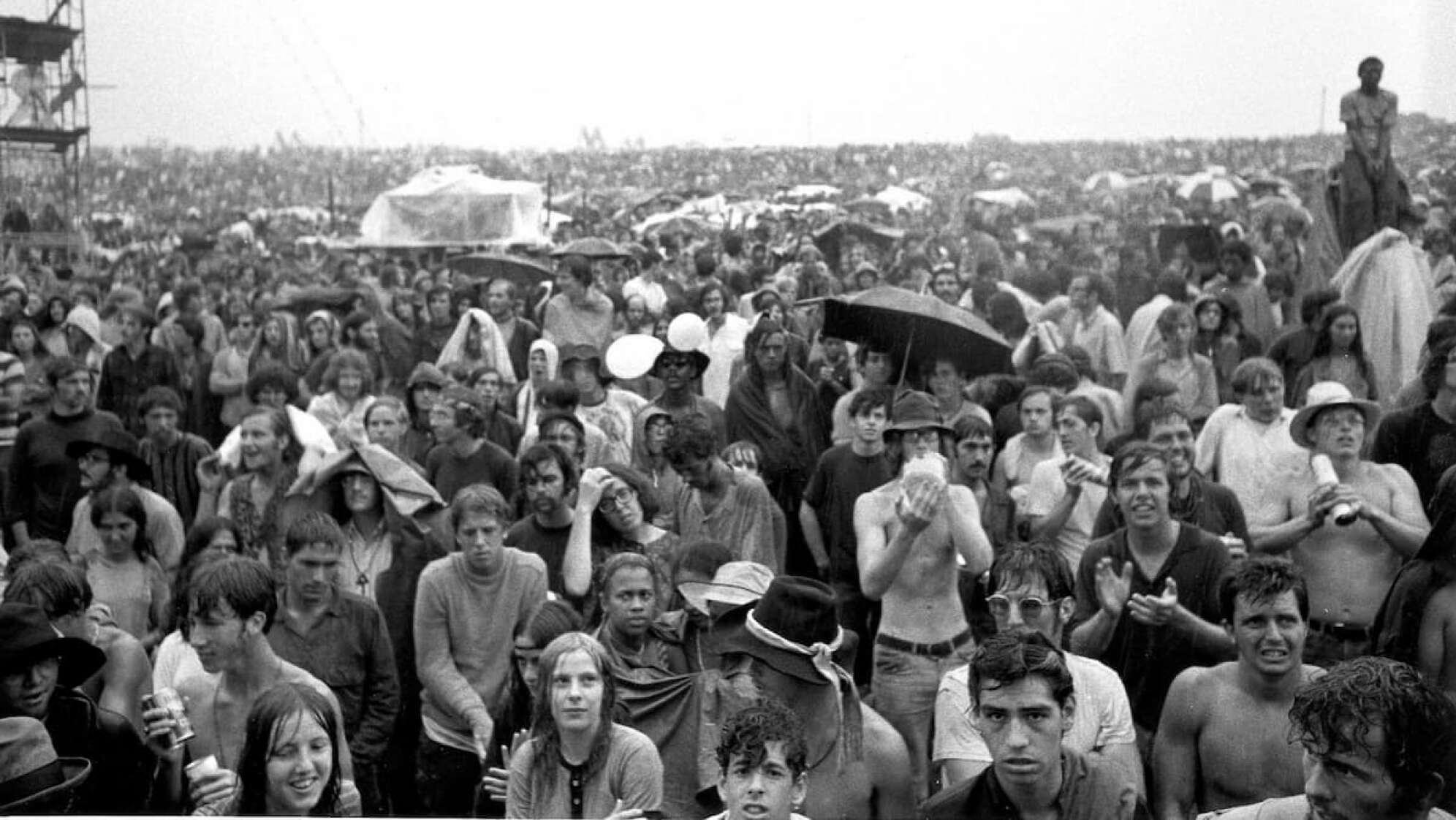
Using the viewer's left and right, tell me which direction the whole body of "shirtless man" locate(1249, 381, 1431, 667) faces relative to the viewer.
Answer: facing the viewer

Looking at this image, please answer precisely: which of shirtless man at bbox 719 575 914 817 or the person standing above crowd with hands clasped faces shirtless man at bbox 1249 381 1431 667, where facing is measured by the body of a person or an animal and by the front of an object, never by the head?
the person standing above crowd with hands clasped

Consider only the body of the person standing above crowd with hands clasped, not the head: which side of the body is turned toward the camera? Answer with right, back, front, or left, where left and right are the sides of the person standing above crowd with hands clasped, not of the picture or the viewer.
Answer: front

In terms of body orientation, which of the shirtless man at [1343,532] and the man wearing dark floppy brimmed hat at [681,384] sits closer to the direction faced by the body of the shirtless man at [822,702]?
the man wearing dark floppy brimmed hat

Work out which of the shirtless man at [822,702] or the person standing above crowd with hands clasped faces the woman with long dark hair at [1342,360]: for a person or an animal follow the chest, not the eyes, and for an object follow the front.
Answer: the person standing above crowd with hands clasped

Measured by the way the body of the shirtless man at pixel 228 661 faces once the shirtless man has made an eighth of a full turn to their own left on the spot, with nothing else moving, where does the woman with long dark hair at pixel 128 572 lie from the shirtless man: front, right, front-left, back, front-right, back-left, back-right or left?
back

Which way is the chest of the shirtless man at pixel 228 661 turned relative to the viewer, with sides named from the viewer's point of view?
facing the viewer and to the left of the viewer

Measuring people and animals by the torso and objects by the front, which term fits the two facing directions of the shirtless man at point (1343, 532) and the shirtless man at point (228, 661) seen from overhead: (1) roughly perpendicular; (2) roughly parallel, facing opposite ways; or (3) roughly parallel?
roughly parallel

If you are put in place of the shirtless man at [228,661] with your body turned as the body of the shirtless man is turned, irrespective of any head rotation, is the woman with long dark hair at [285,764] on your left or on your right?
on your left

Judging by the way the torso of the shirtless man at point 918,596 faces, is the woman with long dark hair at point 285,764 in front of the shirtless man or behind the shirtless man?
in front
